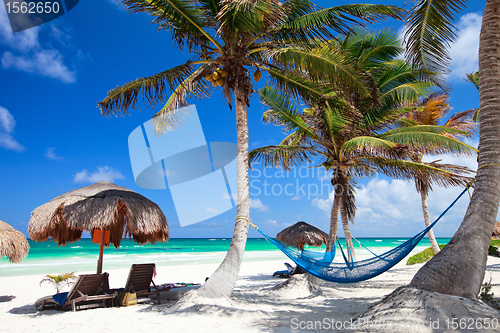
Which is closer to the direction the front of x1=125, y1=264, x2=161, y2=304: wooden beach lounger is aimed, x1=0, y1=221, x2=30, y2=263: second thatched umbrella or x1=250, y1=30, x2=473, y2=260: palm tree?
the second thatched umbrella

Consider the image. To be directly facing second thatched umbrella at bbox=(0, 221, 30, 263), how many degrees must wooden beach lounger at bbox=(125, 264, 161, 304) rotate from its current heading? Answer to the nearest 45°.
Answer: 0° — it already faces it

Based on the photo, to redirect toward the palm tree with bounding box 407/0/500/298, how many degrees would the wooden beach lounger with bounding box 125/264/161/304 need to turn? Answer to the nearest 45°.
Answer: approximately 180°

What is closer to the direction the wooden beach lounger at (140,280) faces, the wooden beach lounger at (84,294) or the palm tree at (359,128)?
the wooden beach lounger
